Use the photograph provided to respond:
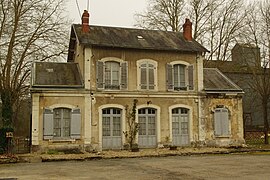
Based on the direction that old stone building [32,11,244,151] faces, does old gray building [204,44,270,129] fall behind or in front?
behind

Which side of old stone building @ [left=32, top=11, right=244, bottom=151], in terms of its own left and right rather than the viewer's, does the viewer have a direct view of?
front
